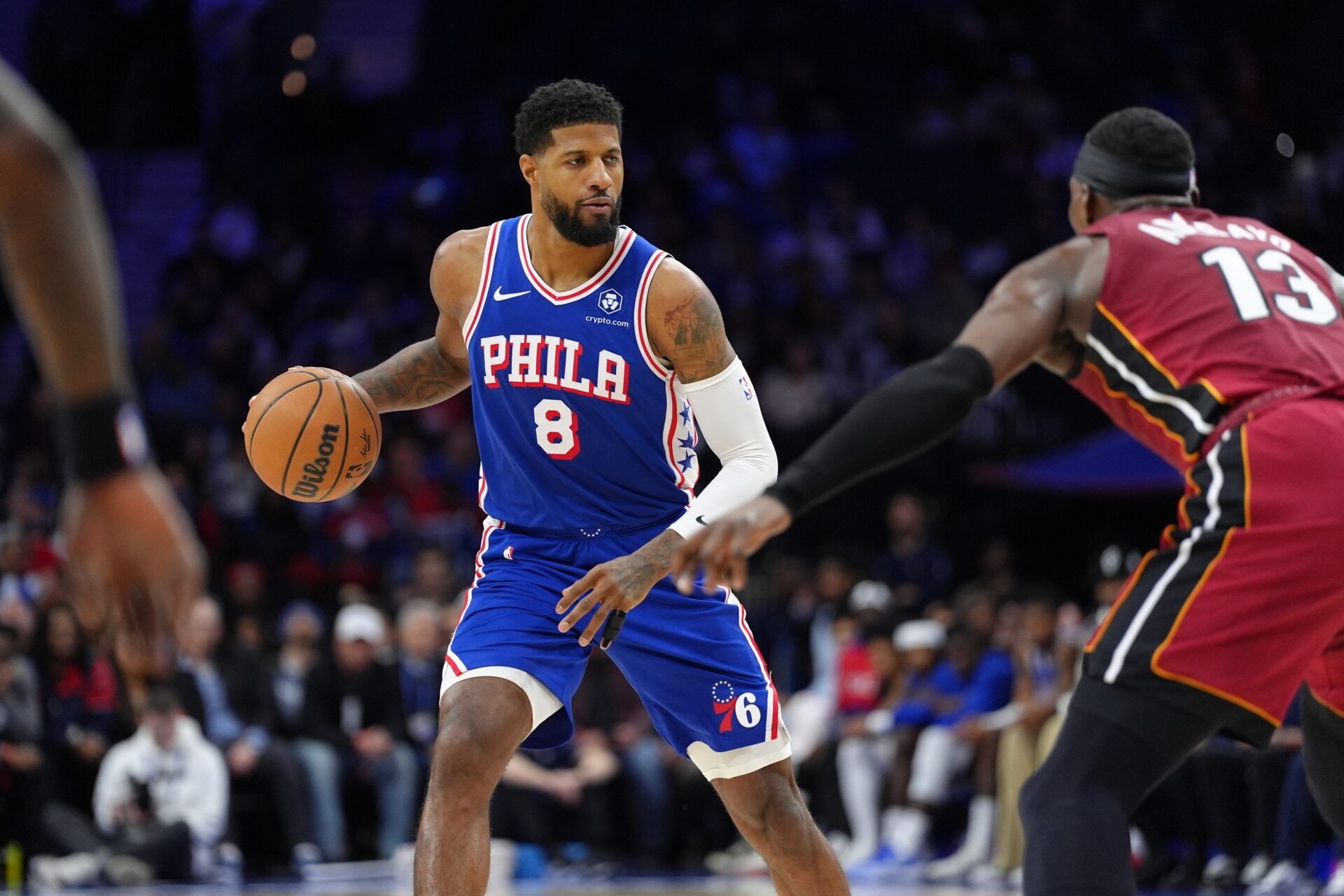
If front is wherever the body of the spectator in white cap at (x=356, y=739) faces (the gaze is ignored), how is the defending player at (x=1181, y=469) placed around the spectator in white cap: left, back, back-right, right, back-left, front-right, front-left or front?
front

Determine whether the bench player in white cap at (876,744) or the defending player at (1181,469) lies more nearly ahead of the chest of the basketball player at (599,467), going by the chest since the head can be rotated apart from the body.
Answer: the defending player

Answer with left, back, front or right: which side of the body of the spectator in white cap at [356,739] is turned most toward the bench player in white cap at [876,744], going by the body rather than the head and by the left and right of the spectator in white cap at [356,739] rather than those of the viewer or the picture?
left

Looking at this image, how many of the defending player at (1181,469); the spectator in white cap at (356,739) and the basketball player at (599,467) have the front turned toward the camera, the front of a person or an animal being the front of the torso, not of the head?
2

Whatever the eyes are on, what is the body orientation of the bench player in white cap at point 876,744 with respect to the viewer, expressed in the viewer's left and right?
facing the viewer and to the left of the viewer

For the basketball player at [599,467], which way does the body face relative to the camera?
toward the camera

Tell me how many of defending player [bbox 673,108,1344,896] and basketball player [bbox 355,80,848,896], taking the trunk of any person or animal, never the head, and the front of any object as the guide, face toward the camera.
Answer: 1

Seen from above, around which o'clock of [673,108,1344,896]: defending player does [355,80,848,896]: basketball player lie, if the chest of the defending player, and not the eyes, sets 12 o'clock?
The basketball player is roughly at 12 o'clock from the defending player.

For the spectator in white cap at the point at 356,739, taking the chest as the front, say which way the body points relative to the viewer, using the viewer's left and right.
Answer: facing the viewer

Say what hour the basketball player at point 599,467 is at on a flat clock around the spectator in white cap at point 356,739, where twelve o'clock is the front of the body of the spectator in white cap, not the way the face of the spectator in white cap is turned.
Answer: The basketball player is roughly at 12 o'clock from the spectator in white cap.

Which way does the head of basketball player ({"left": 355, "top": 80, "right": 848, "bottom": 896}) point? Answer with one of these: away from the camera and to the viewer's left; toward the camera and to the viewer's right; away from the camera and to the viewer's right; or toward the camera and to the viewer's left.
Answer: toward the camera and to the viewer's right
